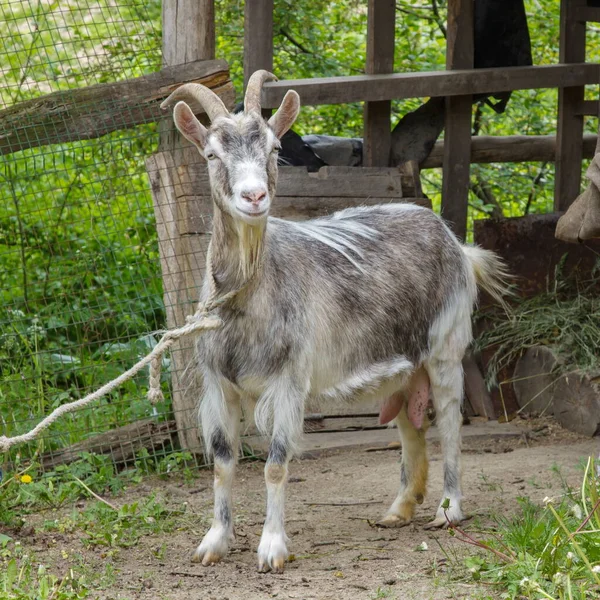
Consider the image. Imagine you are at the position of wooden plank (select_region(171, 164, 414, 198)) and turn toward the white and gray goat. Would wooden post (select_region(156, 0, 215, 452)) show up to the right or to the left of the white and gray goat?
right

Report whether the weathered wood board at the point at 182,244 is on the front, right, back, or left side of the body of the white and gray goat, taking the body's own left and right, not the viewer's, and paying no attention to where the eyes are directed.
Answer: right

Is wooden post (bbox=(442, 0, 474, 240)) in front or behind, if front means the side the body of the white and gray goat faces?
behind

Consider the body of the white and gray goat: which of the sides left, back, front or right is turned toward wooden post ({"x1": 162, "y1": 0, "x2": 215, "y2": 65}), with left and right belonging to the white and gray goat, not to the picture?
right

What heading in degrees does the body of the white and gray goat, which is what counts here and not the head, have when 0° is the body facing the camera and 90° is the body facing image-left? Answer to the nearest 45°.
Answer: approximately 45°

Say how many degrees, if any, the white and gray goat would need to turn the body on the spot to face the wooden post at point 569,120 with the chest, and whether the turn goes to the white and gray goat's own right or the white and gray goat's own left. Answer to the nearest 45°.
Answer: approximately 180°

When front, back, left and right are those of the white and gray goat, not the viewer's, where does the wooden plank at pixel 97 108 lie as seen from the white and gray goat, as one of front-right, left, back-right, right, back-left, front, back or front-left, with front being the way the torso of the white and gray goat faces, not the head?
right

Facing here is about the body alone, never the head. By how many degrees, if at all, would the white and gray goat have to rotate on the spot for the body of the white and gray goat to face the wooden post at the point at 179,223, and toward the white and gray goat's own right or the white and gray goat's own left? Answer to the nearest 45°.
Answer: approximately 90° to the white and gray goat's own right

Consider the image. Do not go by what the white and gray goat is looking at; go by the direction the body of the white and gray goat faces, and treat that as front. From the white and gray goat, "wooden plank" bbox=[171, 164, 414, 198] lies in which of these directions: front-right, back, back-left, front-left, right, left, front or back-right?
back-right

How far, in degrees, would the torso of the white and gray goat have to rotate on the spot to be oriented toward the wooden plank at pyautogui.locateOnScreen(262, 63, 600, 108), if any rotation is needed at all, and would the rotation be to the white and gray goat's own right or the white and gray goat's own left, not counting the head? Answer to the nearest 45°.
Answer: approximately 135° to the white and gray goat's own right
